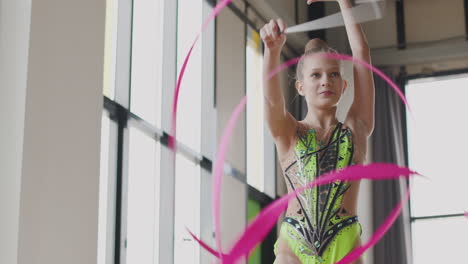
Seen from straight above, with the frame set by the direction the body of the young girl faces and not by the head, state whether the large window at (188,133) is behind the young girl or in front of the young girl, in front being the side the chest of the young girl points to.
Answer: behind

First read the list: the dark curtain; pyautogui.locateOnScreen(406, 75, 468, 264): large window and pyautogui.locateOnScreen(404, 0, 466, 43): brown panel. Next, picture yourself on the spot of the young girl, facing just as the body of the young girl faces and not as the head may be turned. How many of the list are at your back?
3

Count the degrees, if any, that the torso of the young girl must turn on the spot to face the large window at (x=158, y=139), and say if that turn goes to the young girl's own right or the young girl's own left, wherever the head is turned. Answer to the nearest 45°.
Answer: approximately 135° to the young girl's own right

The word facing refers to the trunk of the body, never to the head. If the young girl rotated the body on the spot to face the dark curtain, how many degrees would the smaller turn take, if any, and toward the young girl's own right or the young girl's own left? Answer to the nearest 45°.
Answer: approximately 180°

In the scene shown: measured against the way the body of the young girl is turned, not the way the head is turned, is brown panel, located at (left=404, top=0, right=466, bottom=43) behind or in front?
behind

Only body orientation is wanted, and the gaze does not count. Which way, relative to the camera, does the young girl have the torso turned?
toward the camera

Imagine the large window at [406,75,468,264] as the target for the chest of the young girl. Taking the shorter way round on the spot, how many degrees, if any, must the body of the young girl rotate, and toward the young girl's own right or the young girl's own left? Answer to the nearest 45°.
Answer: approximately 180°
